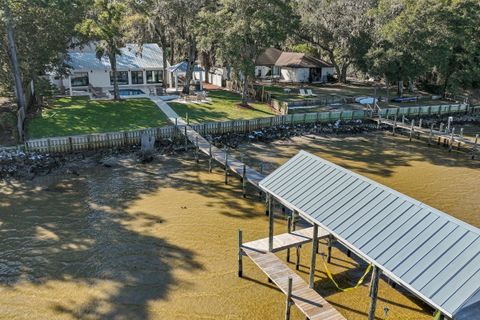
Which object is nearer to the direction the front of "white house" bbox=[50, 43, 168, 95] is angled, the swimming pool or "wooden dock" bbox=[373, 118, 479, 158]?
the swimming pool

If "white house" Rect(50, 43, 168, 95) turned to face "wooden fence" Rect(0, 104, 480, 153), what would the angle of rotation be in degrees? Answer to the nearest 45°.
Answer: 0° — it already faces it

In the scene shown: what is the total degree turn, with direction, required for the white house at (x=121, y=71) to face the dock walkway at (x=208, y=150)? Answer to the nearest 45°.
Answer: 0° — it already faces it

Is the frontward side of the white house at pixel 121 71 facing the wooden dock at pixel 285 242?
yes

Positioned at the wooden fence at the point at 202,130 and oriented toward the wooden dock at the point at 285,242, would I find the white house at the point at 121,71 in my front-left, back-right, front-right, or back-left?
back-right

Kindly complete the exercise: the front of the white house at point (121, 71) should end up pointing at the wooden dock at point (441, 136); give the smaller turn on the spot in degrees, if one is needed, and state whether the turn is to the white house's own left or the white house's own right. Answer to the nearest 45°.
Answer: approximately 45° to the white house's own left

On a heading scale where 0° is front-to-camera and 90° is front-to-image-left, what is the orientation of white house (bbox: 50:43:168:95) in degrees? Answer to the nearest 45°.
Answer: approximately 0°
